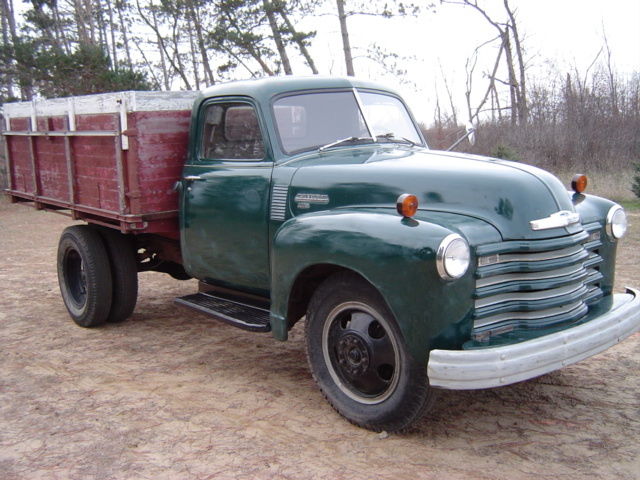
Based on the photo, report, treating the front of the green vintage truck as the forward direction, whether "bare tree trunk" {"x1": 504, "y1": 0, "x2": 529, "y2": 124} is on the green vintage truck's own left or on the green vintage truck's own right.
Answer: on the green vintage truck's own left

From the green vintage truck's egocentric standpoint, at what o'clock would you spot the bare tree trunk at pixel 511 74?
The bare tree trunk is roughly at 8 o'clock from the green vintage truck.

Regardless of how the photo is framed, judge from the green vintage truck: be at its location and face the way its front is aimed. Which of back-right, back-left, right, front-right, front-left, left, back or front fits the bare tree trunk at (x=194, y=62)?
back-left

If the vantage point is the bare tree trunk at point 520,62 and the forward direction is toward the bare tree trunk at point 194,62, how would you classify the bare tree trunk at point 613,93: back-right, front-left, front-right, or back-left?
back-left

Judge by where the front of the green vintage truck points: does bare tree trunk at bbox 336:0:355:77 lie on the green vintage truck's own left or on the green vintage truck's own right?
on the green vintage truck's own left

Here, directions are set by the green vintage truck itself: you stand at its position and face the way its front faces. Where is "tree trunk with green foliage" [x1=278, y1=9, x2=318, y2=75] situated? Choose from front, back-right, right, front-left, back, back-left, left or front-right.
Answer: back-left

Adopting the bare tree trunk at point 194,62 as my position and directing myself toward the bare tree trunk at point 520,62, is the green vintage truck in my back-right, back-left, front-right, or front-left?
front-right

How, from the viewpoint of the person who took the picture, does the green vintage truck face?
facing the viewer and to the right of the viewer

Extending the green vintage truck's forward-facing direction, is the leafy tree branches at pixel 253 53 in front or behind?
behind

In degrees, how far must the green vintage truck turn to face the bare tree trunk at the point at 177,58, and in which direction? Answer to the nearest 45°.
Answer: approximately 135° to its left

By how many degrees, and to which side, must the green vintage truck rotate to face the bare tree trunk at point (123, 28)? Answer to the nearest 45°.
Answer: approximately 135° to its left
